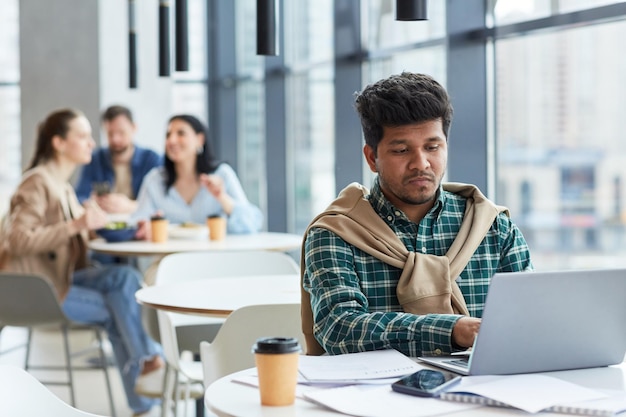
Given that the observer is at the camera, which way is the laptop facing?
facing away from the viewer and to the left of the viewer

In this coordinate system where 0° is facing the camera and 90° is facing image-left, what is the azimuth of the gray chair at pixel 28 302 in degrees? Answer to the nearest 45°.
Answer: approximately 225°

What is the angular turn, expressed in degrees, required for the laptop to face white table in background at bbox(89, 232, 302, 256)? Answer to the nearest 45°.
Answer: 0° — it already faces it

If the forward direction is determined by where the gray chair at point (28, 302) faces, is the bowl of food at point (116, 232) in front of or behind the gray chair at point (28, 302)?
in front

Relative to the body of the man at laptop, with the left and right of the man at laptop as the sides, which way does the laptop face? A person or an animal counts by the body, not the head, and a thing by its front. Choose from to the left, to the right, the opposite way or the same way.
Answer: the opposite way

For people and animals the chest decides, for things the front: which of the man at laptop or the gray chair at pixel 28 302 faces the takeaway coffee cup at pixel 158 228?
the gray chair

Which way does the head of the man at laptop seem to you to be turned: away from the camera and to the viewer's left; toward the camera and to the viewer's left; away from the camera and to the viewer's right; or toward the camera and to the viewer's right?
toward the camera and to the viewer's right

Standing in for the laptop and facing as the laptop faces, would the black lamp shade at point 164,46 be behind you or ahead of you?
ahead

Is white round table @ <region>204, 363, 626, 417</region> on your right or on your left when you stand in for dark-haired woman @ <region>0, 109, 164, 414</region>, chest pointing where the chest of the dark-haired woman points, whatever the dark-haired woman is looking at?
on your right

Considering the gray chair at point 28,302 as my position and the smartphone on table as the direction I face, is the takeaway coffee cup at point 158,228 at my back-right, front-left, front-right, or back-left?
back-left

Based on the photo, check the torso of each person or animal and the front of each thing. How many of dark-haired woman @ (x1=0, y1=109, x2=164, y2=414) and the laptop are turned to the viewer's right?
1

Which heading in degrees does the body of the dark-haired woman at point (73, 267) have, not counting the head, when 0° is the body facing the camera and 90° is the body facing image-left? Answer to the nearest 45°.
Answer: approximately 270°
